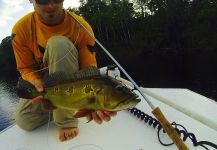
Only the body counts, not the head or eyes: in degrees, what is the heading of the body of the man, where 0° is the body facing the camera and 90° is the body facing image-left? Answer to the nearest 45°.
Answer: approximately 0°

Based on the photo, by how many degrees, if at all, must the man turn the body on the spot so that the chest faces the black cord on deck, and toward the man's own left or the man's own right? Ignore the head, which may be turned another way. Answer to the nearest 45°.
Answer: approximately 45° to the man's own left
